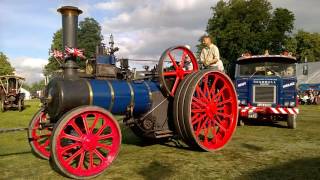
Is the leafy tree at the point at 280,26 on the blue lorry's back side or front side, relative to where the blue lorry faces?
on the back side

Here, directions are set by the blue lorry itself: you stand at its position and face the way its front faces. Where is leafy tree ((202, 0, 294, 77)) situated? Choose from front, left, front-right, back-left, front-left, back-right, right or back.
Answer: back

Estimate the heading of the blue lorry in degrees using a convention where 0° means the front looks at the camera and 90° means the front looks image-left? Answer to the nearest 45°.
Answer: approximately 0°

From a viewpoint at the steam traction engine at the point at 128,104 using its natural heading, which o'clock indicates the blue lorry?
The blue lorry is roughly at 6 o'clock from the steam traction engine.

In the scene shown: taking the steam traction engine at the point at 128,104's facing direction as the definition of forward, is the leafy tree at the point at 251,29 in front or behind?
behind
